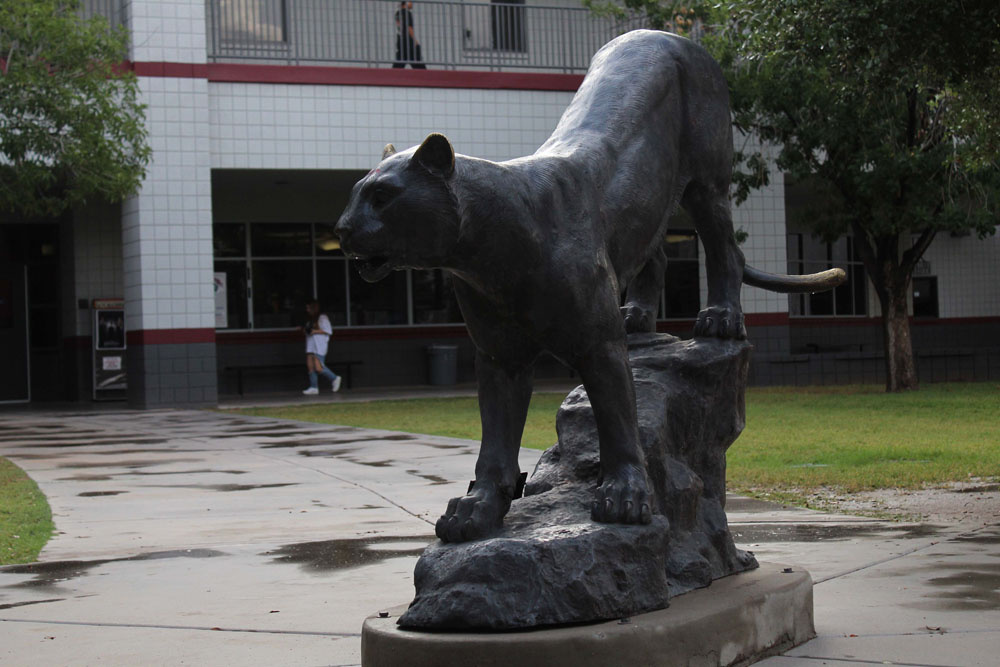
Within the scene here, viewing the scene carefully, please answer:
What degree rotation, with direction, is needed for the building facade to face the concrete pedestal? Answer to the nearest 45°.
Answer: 0° — it already faces it

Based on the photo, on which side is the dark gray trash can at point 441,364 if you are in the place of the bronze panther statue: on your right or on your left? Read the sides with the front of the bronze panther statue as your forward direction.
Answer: on your right

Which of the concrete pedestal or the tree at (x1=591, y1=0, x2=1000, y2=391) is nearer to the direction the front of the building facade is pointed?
the concrete pedestal

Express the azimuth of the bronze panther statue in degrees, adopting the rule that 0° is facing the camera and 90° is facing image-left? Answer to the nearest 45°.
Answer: approximately 45°

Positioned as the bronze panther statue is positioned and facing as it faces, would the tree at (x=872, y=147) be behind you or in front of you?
behind

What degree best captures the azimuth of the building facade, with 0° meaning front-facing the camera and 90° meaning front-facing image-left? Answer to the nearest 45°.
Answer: approximately 0°

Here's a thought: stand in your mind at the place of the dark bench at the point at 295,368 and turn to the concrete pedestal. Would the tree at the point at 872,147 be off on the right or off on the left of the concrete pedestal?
left

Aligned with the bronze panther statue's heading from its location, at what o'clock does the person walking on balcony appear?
The person walking on balcony is roughly at 4 o'clock from the bronze panther statue.
